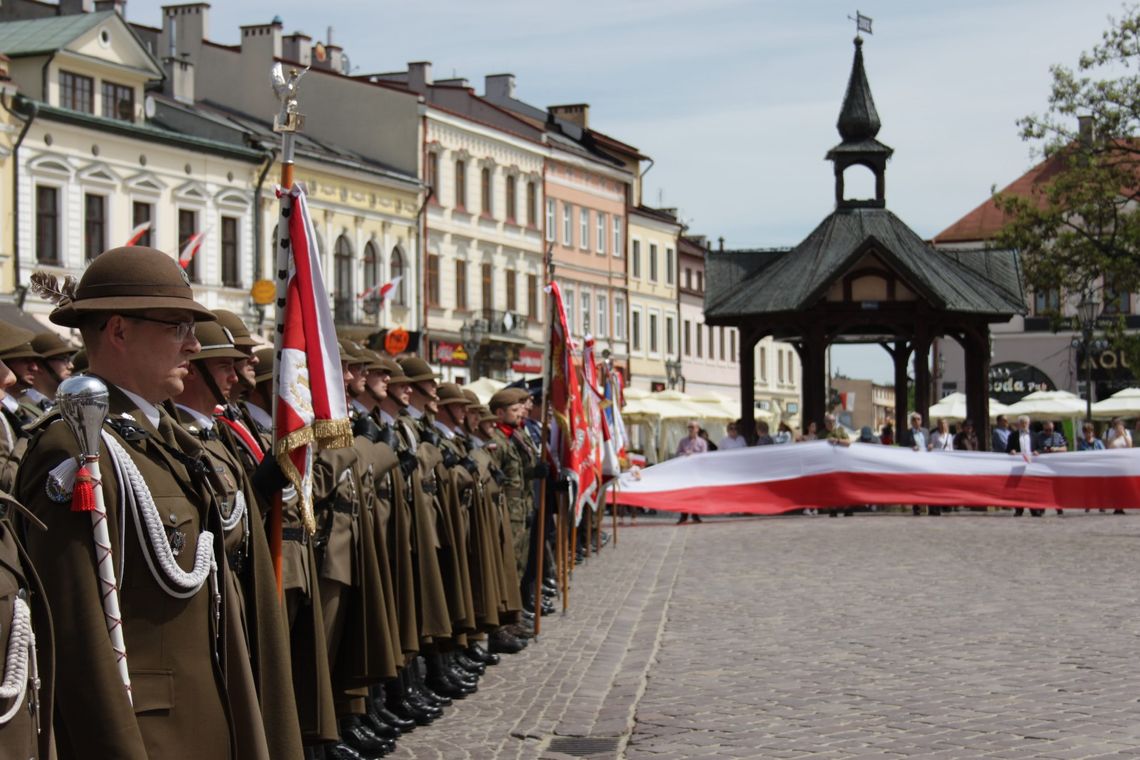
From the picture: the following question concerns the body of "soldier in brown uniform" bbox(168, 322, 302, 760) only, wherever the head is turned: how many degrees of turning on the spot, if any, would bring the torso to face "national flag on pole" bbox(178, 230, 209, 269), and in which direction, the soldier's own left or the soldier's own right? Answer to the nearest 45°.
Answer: approximately 135° to the soldier's own left

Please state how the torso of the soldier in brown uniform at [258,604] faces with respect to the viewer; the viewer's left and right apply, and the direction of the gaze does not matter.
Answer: facing the viewer and to the right of the viewer

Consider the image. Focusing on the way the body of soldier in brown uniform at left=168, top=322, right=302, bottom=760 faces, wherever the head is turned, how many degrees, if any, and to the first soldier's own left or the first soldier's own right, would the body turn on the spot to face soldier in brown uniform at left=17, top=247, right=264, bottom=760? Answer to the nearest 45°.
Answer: approximately 90° to the first soldier's own right

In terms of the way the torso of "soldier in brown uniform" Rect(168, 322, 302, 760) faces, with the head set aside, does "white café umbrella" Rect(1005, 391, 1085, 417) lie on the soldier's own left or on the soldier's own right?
on the soldier's own left

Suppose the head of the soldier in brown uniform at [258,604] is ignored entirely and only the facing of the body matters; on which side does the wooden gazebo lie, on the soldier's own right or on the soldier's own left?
on the soldier's own left

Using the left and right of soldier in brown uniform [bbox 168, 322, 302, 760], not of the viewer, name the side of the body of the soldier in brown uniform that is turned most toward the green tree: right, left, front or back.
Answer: left

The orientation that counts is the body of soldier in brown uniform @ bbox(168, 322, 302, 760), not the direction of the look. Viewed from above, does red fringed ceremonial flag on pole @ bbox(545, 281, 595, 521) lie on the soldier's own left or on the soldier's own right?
on the soldier's own left
